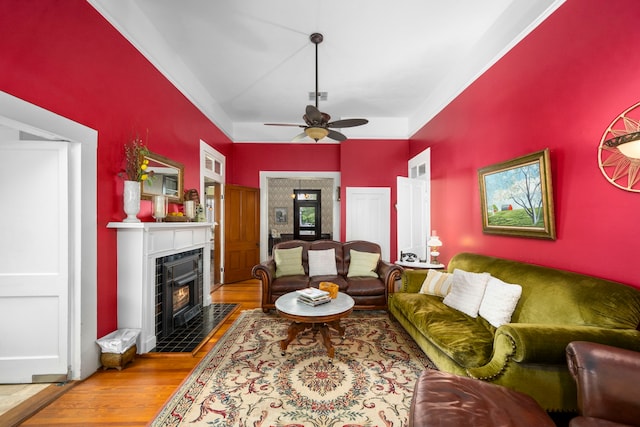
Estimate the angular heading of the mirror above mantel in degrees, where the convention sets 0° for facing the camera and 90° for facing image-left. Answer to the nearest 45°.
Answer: approximately 315°

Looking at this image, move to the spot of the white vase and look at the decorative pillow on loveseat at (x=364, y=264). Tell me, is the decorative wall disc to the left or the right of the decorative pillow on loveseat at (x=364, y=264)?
right

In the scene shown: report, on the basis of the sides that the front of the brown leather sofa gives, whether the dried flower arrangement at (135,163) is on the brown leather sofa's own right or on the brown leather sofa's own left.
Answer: on the brown leather sofa's own right

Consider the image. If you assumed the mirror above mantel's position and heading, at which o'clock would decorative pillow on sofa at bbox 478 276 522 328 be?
The decorative pillow on sofa is roughly at 12 o'clock from the mirror above mantel.

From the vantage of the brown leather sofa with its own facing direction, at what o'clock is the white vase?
The white vase is roughly at 2 o'clock from the brown leather sofa.

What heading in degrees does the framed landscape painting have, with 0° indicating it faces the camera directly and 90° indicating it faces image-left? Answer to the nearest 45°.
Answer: approximately 45°

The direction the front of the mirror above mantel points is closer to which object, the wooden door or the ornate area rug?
the ornate area rug

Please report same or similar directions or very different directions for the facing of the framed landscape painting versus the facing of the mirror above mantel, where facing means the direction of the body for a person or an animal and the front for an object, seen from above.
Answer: very different directions

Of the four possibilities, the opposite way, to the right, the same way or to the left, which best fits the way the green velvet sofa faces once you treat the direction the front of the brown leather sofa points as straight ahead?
to the right

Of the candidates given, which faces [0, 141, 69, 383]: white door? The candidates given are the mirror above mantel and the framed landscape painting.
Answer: the framed landscape painting
